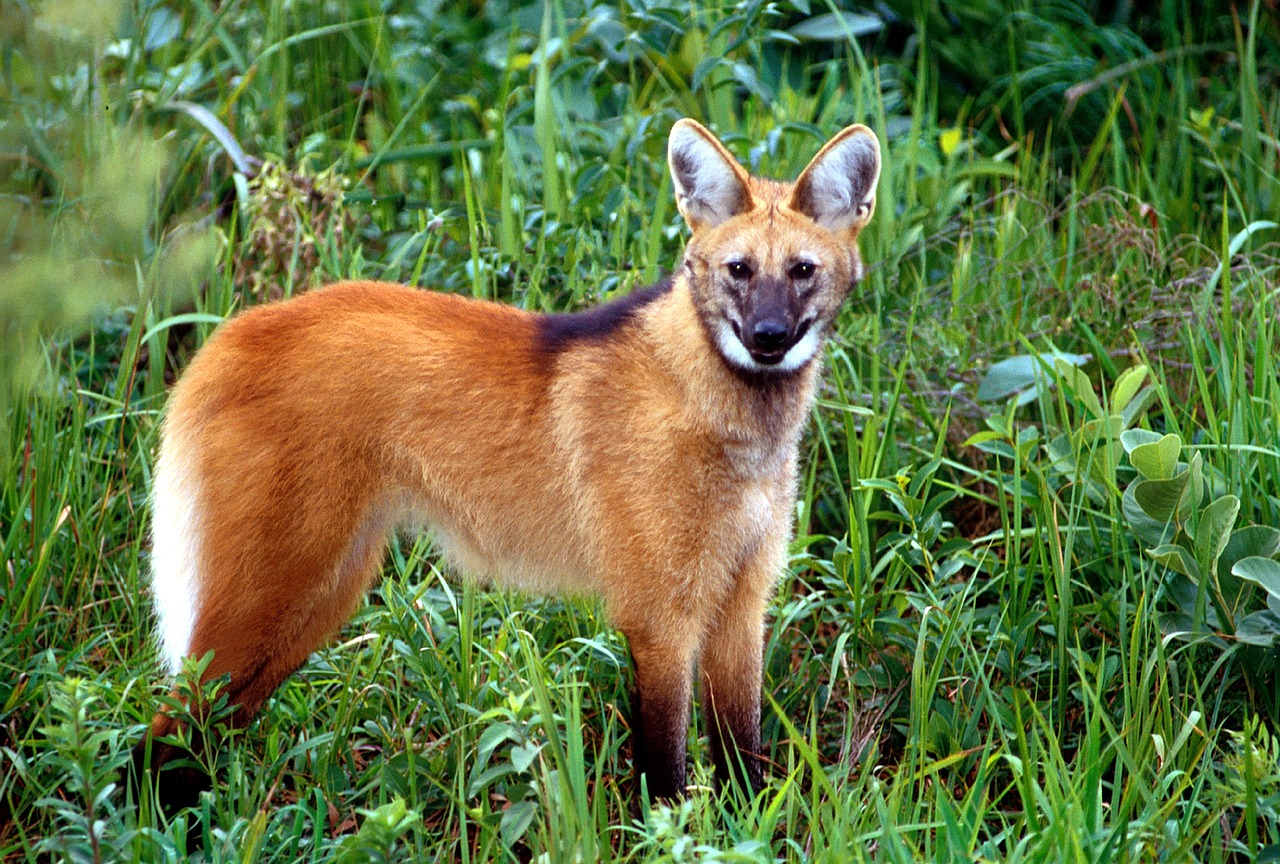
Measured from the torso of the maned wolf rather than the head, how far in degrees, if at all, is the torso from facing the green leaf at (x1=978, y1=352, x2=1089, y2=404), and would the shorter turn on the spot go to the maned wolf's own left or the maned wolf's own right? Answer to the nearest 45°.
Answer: approximately 90° to the maned wolf's own left

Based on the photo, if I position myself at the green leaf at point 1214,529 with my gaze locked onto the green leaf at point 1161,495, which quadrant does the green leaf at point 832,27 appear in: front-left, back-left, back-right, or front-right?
front-right

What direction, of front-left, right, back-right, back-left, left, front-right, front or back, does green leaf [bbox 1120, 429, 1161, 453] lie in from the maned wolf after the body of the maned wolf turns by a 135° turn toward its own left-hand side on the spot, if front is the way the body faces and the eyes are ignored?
right

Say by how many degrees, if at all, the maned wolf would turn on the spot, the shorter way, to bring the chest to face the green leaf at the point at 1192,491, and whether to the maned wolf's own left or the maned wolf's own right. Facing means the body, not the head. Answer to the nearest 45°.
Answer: approximately 45° to the maned wolf's own left

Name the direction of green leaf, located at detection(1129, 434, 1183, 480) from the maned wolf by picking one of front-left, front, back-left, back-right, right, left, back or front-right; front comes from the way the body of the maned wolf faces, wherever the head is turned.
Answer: front-left

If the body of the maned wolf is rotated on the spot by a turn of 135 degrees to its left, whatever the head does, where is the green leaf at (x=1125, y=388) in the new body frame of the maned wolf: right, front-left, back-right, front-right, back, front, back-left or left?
right

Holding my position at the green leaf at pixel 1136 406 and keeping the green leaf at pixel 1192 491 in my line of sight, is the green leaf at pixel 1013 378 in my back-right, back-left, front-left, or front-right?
back-right

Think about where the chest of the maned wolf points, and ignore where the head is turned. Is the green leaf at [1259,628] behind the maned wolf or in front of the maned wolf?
in front

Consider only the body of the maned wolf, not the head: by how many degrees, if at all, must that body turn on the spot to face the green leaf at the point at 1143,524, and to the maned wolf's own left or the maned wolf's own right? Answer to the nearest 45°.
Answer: approximately 45° to the maned wolf's own left

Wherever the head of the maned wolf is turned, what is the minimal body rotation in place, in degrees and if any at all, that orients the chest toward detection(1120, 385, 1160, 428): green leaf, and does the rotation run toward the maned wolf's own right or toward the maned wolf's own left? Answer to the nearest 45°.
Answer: approximately 45° to the maned wolf's own left

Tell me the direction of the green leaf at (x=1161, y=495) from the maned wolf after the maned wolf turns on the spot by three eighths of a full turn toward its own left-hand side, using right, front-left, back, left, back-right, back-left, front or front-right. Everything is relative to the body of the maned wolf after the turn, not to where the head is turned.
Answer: right

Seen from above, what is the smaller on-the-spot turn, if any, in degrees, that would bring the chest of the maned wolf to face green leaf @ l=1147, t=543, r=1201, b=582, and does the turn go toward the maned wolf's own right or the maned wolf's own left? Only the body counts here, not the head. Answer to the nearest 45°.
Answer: approximately 45° to the maned wolf's own left
